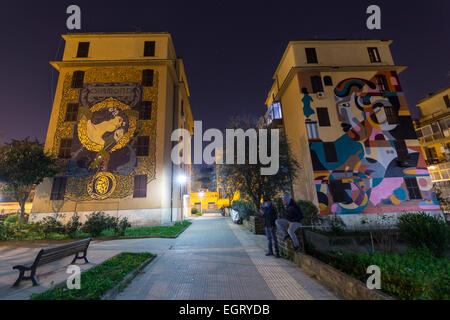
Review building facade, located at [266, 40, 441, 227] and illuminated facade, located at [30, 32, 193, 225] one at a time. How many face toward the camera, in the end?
2

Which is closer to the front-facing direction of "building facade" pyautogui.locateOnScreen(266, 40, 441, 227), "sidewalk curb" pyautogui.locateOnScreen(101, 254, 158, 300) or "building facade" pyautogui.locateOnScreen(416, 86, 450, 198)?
the sidewalk curb

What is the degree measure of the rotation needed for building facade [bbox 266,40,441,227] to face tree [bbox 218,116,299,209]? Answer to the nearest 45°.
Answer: approximately 45° to its right

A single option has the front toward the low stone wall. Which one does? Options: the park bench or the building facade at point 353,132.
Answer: the building facade

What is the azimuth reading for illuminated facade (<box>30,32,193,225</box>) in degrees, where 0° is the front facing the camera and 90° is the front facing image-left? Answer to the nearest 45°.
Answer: approximately 0°

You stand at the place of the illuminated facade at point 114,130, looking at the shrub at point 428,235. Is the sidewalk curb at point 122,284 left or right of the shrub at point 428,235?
right

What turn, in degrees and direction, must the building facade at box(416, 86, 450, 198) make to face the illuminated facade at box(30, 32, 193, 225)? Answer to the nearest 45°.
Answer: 0° — it already faces it

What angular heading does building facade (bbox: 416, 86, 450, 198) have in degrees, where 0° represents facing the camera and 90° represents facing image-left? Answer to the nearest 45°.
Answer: approximately 45°

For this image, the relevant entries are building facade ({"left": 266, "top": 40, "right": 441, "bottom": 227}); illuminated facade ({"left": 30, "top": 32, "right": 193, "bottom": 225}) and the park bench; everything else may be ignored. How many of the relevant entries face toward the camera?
2
